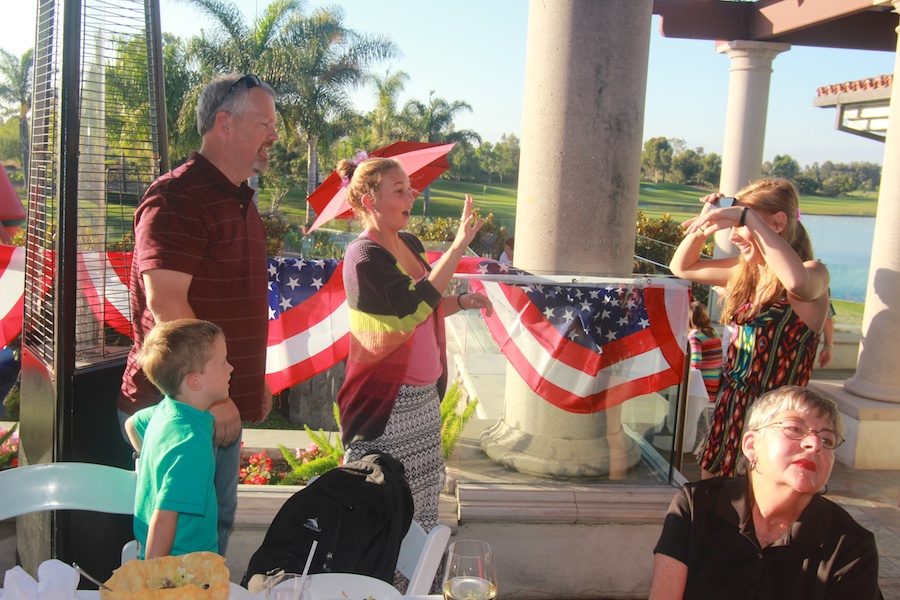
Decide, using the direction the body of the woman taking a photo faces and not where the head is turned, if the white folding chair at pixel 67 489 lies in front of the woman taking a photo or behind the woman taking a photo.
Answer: in front

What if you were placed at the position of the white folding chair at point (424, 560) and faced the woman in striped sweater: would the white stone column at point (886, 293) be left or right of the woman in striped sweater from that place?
right

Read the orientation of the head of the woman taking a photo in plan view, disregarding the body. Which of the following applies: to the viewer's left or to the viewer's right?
to the viewer's left

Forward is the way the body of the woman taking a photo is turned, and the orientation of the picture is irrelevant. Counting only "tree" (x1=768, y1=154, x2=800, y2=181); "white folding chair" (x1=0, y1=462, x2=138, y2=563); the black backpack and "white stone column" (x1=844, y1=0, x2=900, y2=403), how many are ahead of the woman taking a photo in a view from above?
2

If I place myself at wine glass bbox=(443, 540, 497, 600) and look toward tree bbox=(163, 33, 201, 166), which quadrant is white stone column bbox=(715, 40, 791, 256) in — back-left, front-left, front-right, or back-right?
front-right

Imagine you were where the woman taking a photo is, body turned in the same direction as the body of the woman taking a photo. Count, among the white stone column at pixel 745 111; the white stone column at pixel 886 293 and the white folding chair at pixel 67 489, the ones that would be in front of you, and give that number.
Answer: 1

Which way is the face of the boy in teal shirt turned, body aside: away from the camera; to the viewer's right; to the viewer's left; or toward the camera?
to the viewer's right

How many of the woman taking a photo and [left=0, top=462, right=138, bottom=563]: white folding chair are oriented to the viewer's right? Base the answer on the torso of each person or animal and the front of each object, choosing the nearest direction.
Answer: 0

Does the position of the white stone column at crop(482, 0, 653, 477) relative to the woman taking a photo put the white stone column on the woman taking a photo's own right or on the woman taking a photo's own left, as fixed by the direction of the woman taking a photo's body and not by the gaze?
on the woman taking a photo's own right

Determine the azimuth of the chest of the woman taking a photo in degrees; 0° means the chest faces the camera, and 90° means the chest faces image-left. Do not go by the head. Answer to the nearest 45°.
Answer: approximately 45°

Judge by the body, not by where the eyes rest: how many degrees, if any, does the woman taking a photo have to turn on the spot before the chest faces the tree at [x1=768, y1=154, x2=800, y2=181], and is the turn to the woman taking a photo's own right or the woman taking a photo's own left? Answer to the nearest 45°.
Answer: approximately 135° to the woman taking a photo's own right
